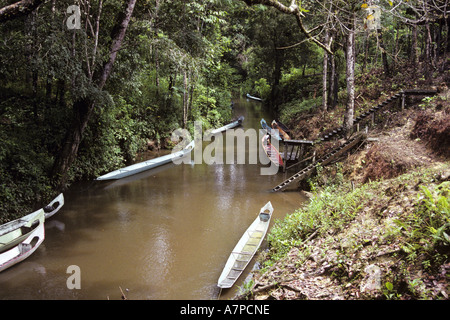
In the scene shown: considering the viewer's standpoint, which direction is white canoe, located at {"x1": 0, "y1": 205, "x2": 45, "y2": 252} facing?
facing away from the viewer and to the right of the viewer

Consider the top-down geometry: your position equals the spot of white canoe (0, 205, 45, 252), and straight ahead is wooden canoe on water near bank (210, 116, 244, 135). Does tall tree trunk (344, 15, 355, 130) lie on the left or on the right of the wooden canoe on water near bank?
right

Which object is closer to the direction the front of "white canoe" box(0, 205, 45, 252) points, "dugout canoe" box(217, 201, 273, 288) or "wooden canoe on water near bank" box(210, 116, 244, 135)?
the wooden canoe on water near bank

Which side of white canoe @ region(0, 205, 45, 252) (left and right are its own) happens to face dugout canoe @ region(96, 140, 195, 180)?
front

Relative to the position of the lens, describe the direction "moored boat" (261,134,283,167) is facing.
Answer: facing away from the viewer and to the left of the viewer
